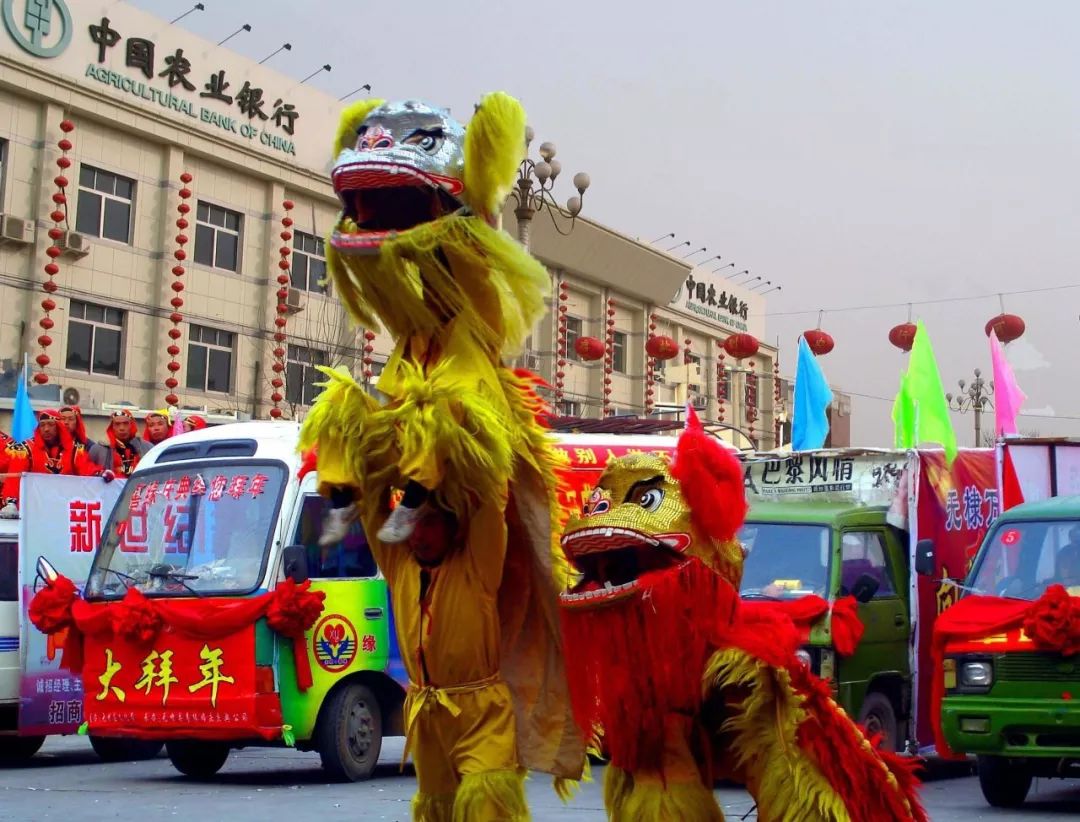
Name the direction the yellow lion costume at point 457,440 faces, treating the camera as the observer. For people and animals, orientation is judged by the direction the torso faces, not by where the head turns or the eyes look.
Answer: facing the viewer and to the left of the viewer

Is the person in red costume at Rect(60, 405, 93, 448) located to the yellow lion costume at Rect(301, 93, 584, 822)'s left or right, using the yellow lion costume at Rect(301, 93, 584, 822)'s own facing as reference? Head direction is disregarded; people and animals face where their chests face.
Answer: on its right

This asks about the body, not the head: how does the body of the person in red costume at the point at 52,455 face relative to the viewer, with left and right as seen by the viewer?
facing the viewer

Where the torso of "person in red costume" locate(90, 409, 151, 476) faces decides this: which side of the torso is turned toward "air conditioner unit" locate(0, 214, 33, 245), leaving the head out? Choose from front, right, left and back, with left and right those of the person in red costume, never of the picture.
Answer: back

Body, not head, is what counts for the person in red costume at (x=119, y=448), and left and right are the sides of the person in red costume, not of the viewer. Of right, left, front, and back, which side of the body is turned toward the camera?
front

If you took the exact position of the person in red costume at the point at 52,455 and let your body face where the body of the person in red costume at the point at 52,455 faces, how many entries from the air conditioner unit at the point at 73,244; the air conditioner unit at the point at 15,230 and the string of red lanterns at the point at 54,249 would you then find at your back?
3

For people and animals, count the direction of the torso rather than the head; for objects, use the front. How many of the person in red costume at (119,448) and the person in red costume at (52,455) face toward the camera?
2

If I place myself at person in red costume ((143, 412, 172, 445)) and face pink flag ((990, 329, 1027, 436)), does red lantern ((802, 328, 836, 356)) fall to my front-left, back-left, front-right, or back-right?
front-left

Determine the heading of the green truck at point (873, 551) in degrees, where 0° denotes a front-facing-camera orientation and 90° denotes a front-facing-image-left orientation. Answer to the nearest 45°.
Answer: approximately 45°

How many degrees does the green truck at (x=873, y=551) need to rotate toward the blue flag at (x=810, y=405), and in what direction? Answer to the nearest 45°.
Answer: approximately 135° to its right

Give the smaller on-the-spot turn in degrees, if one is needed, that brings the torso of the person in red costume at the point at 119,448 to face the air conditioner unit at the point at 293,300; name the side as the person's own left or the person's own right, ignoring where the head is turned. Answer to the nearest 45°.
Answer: approximately 180°
